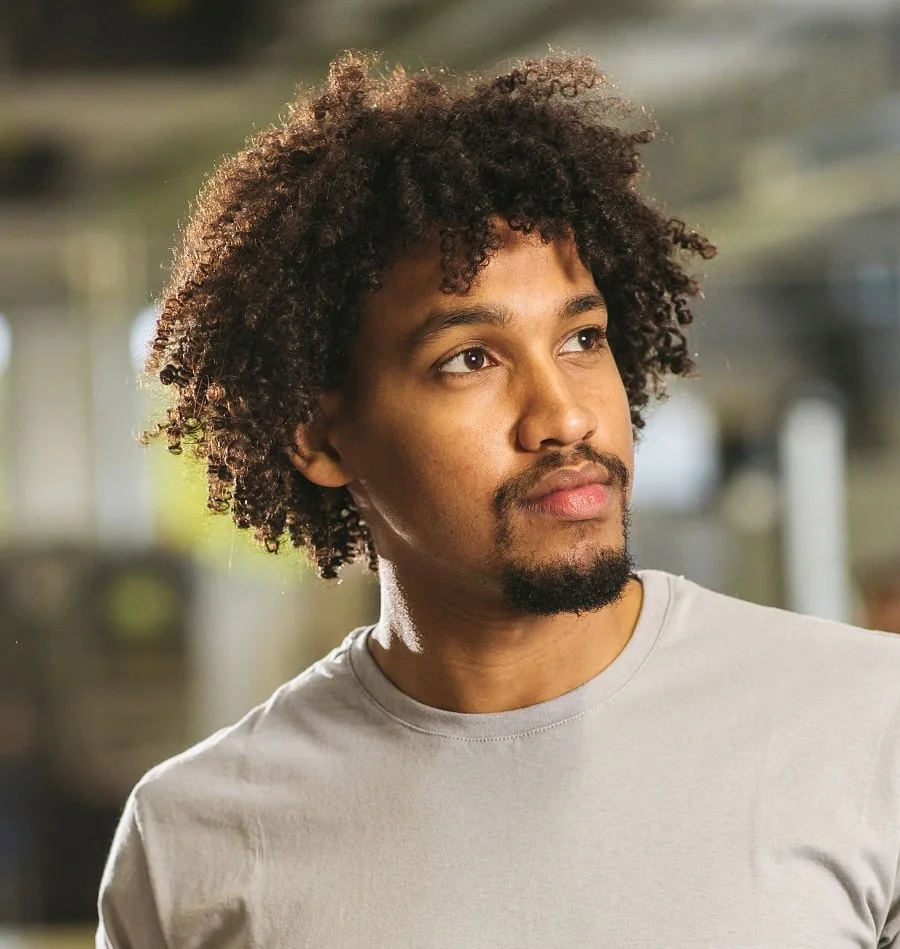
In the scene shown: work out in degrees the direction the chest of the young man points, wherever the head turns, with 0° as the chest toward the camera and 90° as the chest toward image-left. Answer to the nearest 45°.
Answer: approximately 0°
